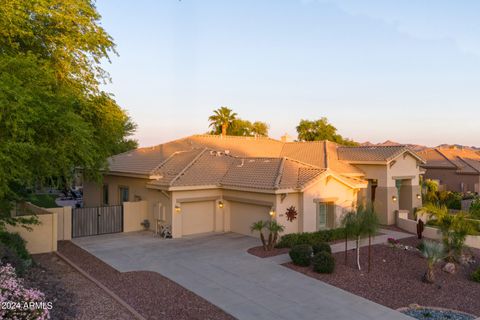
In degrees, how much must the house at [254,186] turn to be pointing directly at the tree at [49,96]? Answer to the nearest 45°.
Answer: approximately 90° to its right

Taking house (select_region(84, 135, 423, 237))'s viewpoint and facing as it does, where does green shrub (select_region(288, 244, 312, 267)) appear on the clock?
The green shrub is roughly at 1 o'clock from the house.

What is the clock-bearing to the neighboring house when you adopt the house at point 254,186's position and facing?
The neighboring house is roughly at 9 o'clock from the house.

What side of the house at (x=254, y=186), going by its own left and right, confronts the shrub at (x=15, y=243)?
right

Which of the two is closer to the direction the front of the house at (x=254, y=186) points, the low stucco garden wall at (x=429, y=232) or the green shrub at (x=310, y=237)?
the green shrub

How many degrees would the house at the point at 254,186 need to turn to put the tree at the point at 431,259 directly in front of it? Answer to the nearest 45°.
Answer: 0° — it already faces it

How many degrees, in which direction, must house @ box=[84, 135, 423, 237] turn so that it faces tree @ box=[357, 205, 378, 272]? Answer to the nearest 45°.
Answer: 0° — it already faces it

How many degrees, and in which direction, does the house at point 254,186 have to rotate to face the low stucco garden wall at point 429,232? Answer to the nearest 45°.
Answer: approximately 45° to its left

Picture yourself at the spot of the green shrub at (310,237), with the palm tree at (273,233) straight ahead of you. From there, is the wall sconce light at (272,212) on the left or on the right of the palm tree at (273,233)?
right

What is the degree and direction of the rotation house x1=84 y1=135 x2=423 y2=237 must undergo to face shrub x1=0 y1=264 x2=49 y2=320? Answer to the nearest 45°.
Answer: approximately 45° to its right

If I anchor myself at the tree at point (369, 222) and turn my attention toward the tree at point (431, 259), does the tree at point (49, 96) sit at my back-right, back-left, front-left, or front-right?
back-right

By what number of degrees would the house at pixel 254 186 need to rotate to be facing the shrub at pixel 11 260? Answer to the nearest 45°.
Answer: approximately 90° to its right

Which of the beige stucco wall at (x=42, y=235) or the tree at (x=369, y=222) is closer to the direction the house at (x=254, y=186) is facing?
the tree

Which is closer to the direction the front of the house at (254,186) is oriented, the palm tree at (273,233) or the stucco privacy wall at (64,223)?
the palm tree

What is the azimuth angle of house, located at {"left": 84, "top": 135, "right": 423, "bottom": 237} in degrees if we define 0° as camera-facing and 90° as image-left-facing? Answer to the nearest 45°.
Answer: approximately 315°
